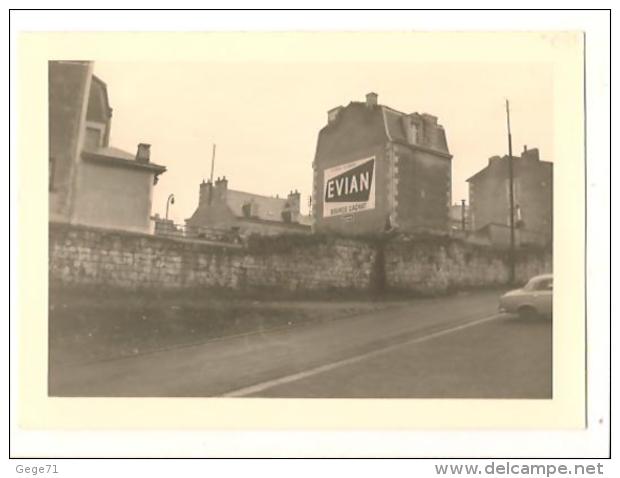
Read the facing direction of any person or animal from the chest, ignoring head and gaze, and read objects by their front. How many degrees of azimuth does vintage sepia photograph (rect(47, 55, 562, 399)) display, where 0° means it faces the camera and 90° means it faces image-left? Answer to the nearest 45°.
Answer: approximately 0°
